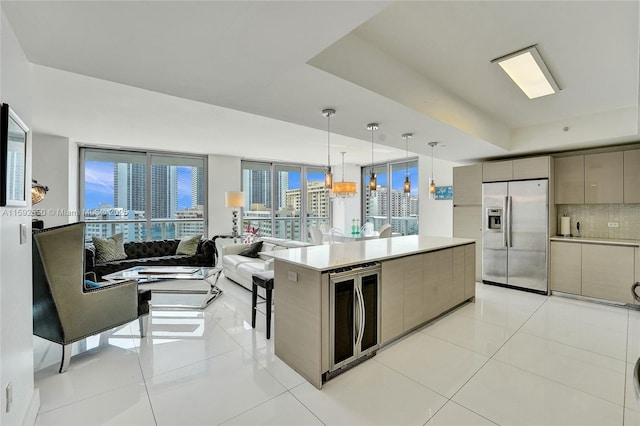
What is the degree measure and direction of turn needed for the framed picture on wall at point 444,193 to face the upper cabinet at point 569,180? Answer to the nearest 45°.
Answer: approximately 45° to its left

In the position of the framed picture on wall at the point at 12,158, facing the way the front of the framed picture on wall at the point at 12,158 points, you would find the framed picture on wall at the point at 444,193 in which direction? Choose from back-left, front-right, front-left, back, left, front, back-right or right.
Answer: front

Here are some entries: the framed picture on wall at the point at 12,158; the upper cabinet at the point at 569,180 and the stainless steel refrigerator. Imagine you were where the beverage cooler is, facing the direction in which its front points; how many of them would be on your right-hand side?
1

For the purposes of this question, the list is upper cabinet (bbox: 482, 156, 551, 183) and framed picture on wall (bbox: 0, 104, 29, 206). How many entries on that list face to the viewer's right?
1

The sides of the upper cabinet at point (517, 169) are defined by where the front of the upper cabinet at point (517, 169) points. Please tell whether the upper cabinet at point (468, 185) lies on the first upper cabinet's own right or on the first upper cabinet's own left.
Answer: on the first upper cabinet's own right

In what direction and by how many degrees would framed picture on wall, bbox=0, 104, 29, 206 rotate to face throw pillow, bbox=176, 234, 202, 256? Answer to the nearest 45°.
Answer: approximately 45° to its left

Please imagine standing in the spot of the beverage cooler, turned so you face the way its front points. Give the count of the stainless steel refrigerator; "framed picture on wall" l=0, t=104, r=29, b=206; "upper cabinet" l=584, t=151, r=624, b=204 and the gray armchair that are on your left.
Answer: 2

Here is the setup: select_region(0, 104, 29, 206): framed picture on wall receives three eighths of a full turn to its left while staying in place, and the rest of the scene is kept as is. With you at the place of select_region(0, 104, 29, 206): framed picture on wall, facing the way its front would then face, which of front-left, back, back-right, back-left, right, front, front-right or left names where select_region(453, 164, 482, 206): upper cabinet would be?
back-right

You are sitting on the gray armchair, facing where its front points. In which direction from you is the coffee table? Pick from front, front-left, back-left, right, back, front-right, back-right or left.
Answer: front

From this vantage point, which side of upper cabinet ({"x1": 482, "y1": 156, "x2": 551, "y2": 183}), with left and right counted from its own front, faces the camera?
front

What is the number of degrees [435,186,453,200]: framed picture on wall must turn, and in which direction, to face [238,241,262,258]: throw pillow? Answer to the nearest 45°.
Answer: approximately 45° to its right

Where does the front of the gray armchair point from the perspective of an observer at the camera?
facing away from the viewer and to the right of the viewer

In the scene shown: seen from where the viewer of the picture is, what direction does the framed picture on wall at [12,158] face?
facing to the right of the viewer

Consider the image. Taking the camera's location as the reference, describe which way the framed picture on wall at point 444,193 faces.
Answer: facing the viewer

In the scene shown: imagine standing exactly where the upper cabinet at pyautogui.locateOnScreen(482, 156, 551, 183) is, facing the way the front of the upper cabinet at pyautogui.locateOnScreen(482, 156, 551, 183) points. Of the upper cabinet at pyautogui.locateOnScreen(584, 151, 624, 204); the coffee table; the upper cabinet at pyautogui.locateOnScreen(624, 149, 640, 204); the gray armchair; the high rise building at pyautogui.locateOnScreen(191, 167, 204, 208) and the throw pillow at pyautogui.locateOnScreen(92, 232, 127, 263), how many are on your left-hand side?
2
